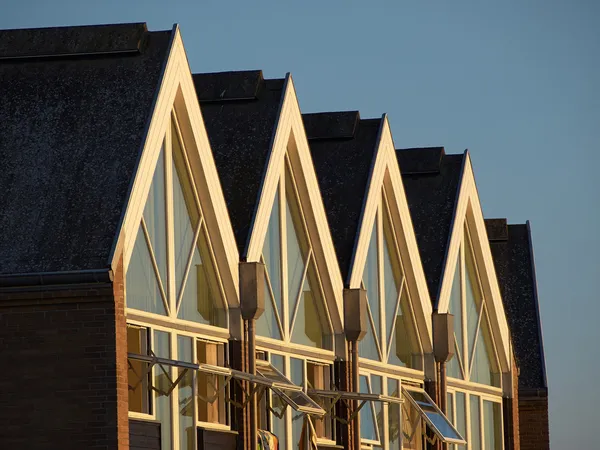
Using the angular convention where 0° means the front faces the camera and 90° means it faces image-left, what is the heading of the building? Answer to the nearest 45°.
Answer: approximately 315°
